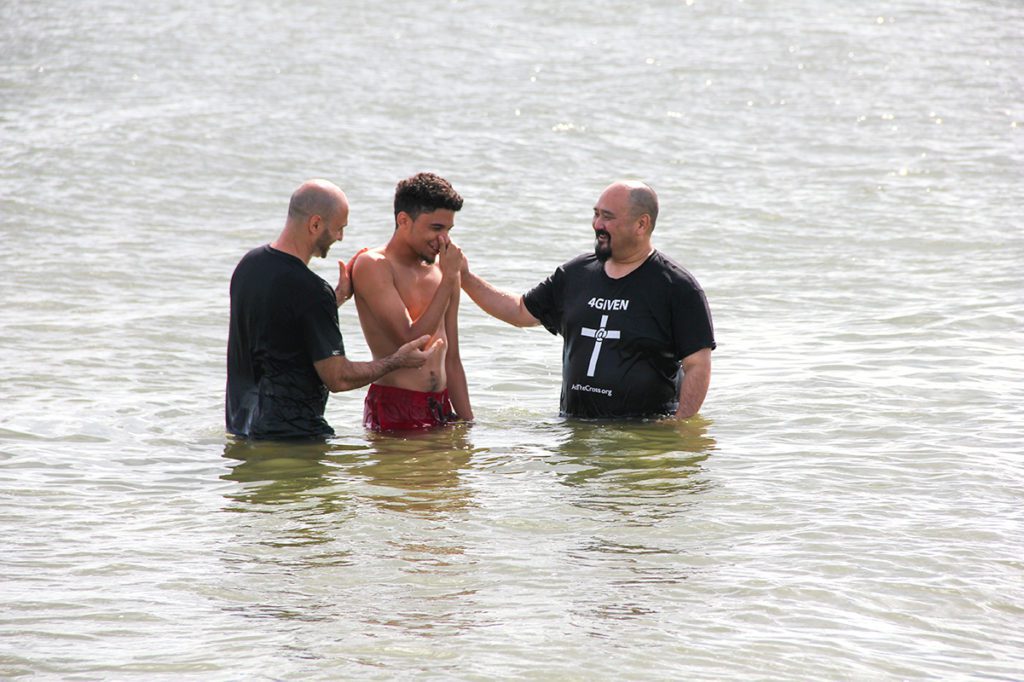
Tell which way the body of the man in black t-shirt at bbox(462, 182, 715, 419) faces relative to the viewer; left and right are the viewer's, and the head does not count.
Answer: facing the viewer and to the left of the viewer

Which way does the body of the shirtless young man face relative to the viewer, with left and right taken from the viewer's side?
facing the viewer and to the right of the viewer

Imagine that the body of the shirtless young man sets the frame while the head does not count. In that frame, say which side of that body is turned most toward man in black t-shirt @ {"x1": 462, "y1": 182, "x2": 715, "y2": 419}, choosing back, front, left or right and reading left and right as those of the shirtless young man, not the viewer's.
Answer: left

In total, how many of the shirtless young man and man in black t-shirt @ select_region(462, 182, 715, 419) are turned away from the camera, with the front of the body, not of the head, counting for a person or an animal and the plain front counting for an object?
0

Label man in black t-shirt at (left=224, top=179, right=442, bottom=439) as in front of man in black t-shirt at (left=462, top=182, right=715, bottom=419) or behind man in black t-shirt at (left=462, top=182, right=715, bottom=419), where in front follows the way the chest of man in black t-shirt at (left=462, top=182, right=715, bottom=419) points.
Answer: in front

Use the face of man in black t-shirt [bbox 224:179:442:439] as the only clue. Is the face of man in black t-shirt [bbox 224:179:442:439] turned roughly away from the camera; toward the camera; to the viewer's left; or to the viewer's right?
to the viewer's right
